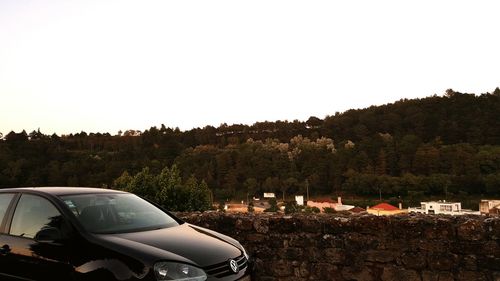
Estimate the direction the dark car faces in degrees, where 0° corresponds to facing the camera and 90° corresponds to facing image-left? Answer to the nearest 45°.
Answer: approximately 315°
